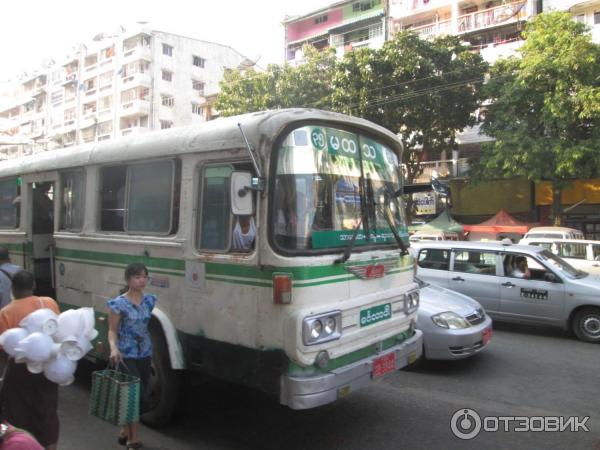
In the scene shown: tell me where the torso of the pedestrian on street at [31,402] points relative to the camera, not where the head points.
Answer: away from the camera

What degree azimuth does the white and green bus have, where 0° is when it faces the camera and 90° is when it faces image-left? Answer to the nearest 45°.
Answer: approximately 315°

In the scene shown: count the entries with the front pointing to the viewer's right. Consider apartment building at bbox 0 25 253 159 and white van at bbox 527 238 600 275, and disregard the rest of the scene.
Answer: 1

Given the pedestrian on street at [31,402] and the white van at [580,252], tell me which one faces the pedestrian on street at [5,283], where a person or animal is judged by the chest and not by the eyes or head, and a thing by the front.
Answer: the pedestrian on street at [31,402]

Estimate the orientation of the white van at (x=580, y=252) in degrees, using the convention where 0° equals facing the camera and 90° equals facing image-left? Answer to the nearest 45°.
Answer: approximately 270°

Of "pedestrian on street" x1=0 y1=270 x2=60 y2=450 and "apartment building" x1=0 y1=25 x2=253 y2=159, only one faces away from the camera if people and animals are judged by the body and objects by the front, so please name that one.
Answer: the pedestrian on street

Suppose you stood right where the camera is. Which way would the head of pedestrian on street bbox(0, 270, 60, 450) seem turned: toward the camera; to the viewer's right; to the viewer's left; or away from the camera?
away from the camera

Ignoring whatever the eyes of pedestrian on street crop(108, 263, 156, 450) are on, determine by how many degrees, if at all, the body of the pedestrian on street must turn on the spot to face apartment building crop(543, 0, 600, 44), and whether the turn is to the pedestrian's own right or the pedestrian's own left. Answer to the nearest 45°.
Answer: approximately 90° to the pedestrian's own left

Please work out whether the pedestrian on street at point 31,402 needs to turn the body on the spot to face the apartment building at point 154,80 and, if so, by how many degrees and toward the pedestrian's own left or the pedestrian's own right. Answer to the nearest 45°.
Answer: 0° — they already face it

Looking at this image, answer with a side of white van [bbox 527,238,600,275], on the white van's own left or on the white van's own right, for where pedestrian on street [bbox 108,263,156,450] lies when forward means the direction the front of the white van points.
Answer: on the white van's own right

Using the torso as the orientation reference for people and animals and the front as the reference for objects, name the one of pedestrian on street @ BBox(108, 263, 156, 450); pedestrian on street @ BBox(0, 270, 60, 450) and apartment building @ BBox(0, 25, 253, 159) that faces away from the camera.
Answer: pedestrian on street @ BBox(0, 270, 60, 450)

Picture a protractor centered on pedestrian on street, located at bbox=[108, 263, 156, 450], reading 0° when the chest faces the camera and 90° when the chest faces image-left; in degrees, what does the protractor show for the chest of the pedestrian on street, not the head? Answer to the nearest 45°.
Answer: approximately 315°
